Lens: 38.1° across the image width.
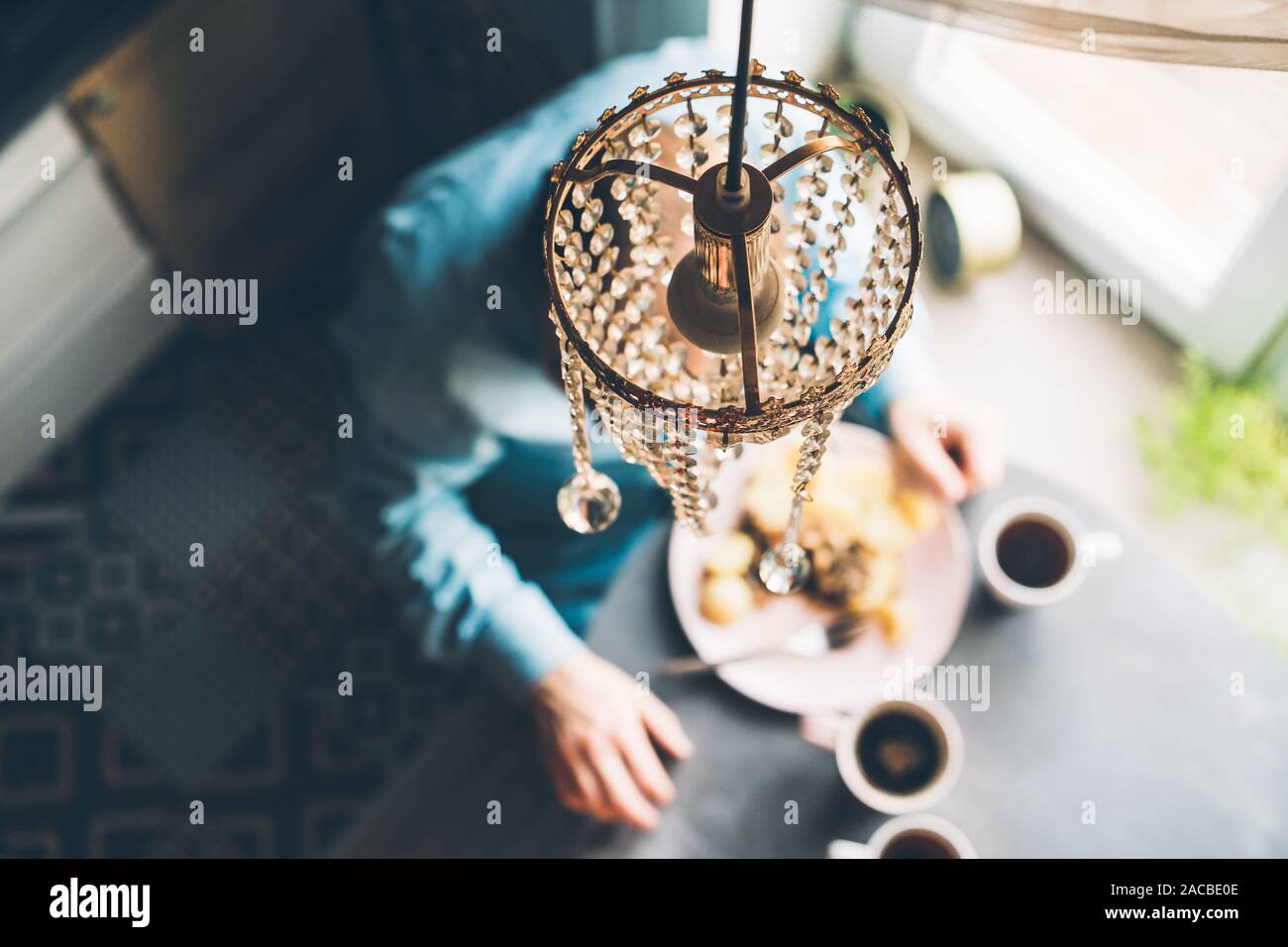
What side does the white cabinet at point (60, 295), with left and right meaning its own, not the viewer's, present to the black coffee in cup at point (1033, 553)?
front

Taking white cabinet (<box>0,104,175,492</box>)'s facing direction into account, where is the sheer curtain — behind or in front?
in front

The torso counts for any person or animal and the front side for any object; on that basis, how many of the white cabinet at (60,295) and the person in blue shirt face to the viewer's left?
0

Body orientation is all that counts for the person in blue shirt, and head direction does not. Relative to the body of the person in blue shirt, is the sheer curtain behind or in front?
in front

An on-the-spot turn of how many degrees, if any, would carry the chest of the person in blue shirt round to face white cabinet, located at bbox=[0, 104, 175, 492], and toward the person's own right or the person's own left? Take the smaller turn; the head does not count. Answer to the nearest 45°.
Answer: approximately 180°

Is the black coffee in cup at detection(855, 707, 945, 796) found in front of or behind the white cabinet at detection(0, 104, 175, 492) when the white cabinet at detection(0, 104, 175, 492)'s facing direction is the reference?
in front

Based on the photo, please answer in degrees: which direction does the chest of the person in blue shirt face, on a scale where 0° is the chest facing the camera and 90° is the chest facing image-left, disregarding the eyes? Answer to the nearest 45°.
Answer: approximately 315°
